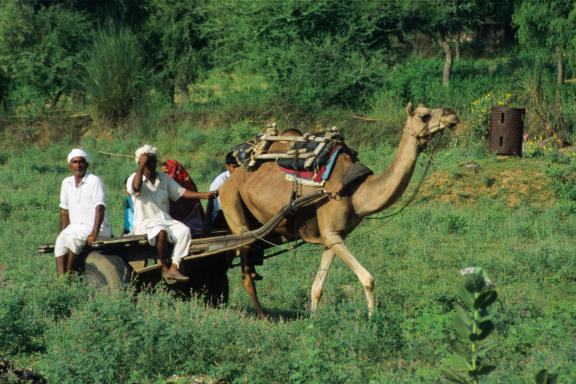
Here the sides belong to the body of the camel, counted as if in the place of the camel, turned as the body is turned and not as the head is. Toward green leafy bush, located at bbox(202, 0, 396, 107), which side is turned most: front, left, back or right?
left

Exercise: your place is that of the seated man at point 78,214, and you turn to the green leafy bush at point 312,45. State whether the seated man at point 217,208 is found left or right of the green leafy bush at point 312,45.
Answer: right

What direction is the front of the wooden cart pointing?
to the viewer's right

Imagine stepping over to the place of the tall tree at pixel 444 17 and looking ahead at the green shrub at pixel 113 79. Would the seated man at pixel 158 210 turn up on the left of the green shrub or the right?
left

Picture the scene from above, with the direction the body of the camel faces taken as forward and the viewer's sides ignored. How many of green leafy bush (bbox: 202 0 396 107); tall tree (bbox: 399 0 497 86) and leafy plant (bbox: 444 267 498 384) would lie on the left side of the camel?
2

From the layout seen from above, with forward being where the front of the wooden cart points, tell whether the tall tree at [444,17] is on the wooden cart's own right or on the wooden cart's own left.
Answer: on the wooden cart's own left

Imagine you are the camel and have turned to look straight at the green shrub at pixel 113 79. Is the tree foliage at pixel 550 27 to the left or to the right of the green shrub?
right

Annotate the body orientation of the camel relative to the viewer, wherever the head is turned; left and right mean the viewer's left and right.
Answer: facing to the right of the viewer

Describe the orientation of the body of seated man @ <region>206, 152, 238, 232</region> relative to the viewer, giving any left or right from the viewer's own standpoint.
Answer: facing to the right of the viewer

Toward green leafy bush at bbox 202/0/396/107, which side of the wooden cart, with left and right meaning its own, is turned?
left

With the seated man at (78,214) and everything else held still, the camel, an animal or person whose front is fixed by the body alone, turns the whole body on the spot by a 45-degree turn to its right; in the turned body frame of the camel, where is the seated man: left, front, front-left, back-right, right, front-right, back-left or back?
back-right

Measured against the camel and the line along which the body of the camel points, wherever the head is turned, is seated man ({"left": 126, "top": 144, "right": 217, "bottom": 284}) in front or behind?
behind

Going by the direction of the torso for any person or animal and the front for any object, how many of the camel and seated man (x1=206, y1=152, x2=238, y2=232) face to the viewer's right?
2
